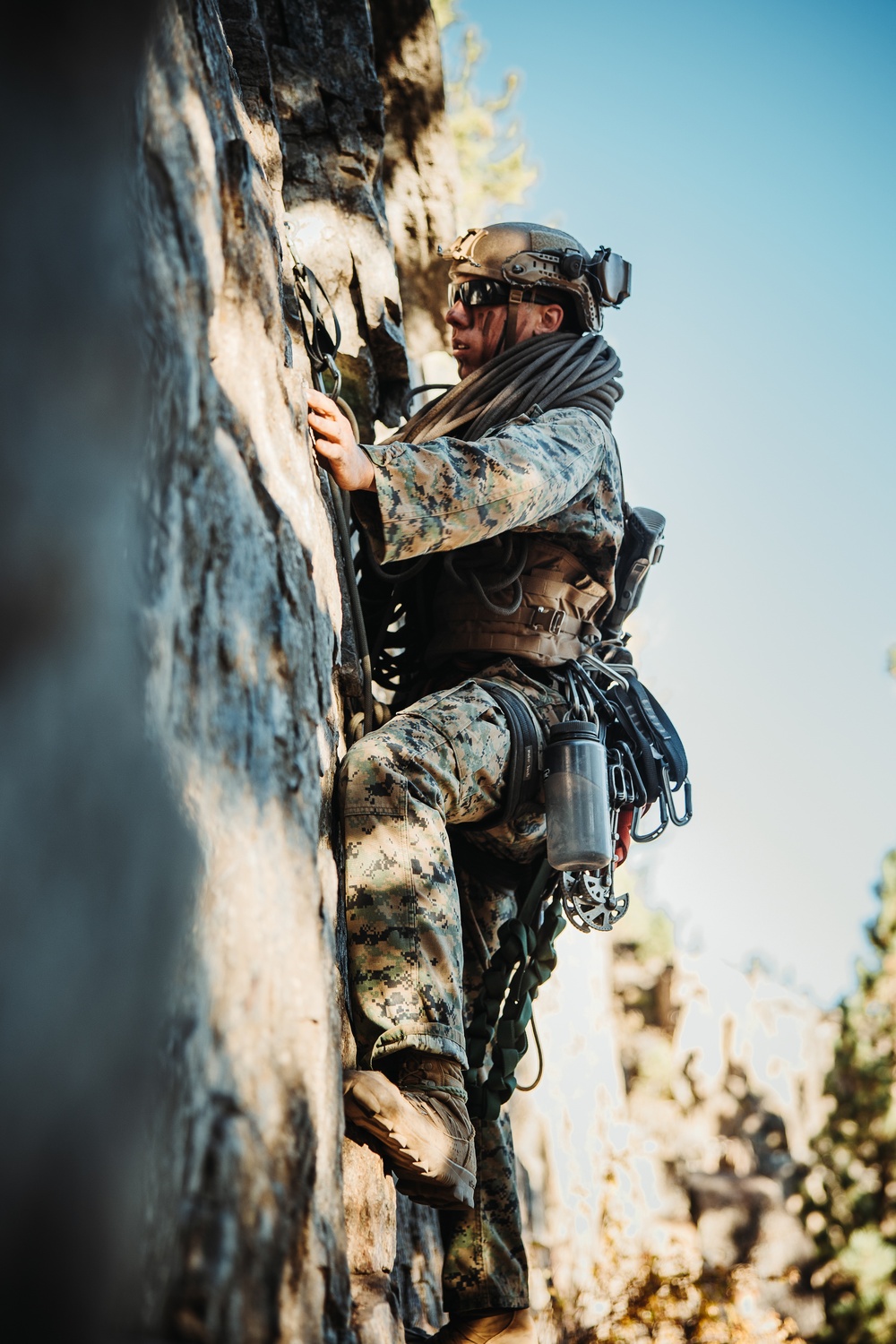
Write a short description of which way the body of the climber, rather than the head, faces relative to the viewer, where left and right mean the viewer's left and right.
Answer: facing to the left of the viewer

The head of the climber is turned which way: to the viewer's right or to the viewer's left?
to the viewer's left
